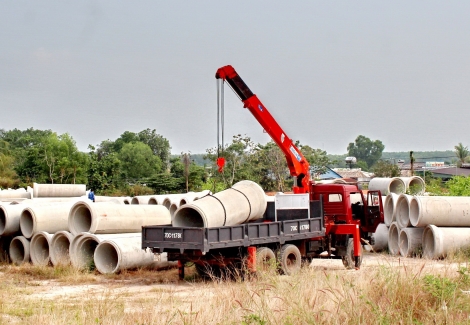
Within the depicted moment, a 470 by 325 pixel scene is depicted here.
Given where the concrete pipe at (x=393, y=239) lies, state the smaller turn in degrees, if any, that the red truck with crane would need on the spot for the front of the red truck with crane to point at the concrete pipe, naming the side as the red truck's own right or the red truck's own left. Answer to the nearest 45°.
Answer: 0° — it already faces it

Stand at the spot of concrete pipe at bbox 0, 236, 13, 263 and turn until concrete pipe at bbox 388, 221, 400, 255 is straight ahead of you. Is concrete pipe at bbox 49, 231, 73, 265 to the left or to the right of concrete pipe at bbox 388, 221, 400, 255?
right

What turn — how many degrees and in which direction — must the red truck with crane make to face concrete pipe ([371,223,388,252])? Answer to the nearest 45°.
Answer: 0° — it already faces it

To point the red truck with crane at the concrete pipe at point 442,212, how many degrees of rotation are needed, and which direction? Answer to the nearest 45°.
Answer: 0° — it already faces it

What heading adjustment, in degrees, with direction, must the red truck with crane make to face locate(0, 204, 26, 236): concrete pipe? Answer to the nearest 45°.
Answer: approximately 135° to its left

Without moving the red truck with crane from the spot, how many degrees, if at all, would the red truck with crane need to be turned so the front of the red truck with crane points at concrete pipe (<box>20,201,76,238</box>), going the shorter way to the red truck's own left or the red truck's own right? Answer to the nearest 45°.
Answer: approximately 135° to the red truck's own left

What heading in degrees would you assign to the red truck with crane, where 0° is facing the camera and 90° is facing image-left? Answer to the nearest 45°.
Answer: approximately 225°

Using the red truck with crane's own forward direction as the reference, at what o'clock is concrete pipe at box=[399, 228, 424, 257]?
The concrete pipe is roughly at 12 o'clock from the red truck with crane.
